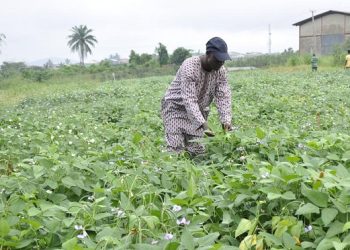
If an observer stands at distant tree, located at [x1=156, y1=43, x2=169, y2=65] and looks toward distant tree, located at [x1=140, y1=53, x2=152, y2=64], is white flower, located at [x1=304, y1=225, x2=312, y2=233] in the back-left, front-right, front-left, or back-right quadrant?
back-left

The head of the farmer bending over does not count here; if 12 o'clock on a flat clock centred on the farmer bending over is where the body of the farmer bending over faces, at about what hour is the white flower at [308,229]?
The white flower is roughly at 1 o'clock from the farmer bending over.

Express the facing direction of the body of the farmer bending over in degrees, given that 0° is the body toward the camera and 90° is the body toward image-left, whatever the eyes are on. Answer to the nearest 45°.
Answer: approximately 315°

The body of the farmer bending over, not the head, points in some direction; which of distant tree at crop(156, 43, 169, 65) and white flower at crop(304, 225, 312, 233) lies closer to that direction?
the white flower

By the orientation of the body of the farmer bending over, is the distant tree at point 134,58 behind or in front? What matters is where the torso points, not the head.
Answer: behind

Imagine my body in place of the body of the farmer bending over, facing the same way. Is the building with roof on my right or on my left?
on my left

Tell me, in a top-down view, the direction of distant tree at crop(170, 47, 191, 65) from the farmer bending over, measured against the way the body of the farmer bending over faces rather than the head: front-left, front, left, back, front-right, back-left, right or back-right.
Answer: back-left

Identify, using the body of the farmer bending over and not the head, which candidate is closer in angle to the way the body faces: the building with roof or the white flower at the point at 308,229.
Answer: the white flower

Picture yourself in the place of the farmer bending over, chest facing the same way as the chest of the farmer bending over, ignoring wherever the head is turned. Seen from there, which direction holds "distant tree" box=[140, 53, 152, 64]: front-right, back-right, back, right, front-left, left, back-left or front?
back-left

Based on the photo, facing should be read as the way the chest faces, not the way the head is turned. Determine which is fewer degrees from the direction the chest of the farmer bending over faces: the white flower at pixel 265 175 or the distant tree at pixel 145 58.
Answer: the white flower
